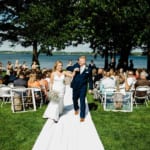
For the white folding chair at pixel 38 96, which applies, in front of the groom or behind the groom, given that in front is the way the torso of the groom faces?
behind

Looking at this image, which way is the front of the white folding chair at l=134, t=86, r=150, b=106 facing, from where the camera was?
facing away from the viewer

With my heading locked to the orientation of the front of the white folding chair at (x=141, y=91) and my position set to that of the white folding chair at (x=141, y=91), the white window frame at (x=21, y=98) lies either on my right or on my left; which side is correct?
on my left

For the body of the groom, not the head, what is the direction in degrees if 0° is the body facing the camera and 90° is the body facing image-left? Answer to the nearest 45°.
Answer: approximately 0°

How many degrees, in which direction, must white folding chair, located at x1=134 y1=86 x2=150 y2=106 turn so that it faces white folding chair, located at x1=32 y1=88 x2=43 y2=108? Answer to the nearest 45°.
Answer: approximately 90° to its left

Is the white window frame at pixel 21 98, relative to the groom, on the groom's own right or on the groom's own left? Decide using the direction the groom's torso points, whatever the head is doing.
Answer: on the groom's own right

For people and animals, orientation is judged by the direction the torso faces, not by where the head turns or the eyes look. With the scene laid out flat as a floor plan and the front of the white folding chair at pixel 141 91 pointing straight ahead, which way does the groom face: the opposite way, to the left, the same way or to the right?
the opposite way

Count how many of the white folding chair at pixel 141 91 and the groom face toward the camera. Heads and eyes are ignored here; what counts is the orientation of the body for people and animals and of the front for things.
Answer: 1

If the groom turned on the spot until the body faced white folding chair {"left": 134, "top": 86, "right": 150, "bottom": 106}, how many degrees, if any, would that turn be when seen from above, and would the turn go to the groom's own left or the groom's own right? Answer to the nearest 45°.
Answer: approximately 135° to the groom's own left
